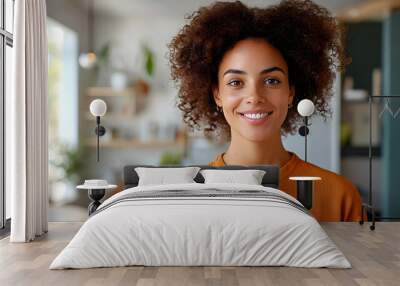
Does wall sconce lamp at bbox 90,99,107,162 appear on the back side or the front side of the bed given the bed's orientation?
on the back side

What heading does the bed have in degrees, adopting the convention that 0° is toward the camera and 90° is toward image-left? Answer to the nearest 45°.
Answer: approximately 0°

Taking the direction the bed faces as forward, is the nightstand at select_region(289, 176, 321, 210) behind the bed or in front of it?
behind

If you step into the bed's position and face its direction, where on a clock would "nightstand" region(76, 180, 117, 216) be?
The nightstand is roughly at 5 o'clock from the bed.

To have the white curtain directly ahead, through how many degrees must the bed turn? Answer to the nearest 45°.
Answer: approximately 135° to its right
